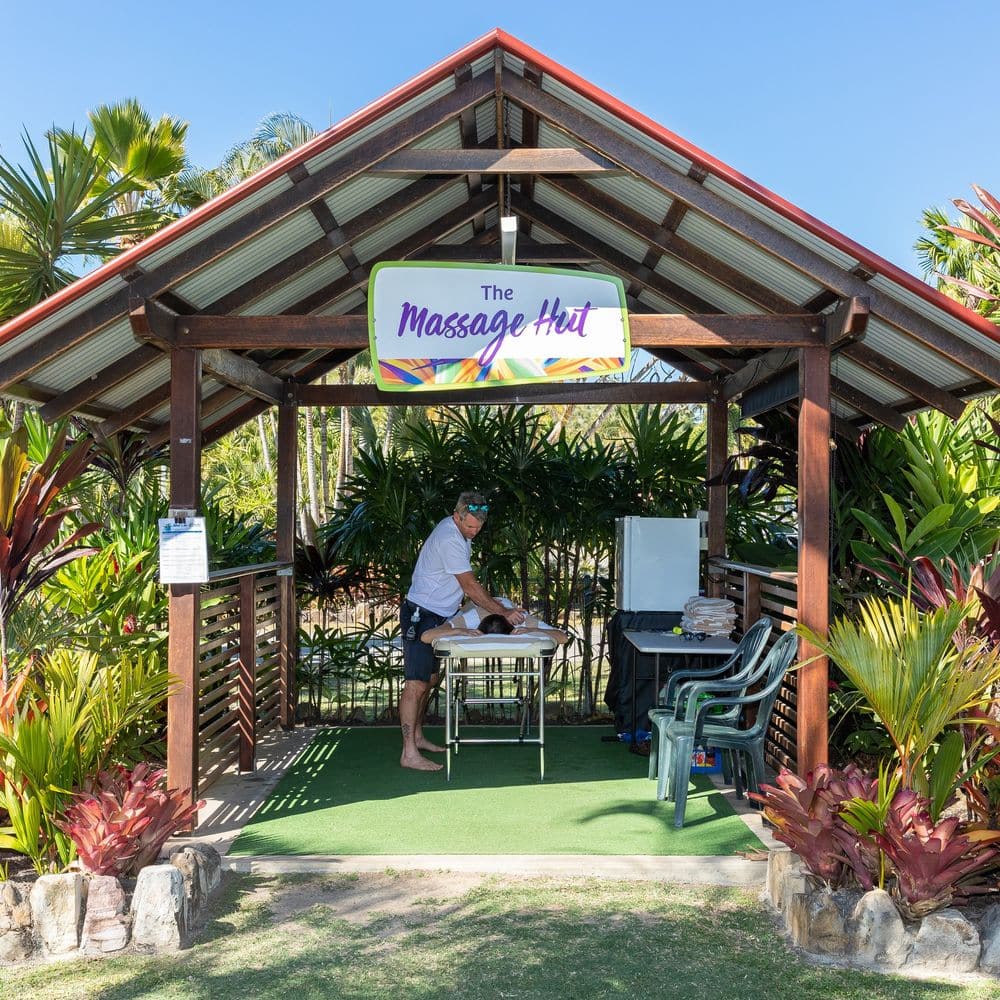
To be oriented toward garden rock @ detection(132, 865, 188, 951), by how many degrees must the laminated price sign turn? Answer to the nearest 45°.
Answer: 0° — it already faces it

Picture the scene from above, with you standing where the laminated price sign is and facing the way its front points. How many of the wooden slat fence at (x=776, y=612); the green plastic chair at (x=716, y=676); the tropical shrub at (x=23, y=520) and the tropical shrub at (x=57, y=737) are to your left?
2

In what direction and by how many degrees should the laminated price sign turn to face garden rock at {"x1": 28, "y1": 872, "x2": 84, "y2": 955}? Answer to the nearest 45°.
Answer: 0° — it already faces it

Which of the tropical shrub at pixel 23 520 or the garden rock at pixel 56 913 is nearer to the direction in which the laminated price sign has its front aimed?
the garden rock

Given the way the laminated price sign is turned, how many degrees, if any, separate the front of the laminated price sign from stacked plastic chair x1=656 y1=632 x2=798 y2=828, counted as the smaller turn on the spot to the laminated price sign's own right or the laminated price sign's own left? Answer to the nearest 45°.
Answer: approximately 90° to the laminated price sign's own left

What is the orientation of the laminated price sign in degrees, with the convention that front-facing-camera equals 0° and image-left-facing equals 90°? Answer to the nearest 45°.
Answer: approximately 0°

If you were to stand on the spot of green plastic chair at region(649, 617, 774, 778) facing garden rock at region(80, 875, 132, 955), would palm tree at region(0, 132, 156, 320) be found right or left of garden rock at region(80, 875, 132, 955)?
right
